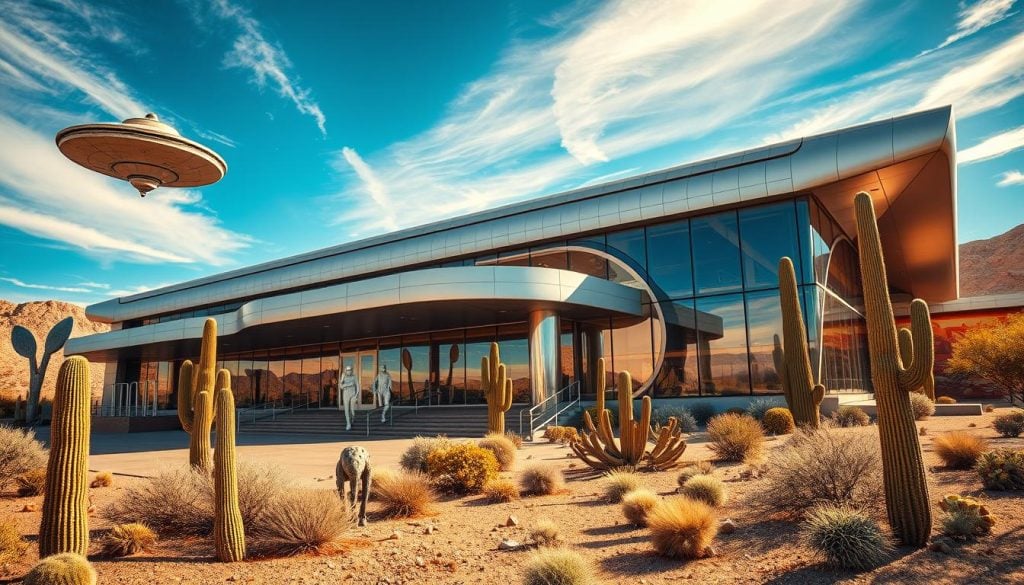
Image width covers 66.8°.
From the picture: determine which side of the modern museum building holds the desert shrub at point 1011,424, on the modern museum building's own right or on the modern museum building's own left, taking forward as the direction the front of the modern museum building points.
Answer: on the modern museum building's own left

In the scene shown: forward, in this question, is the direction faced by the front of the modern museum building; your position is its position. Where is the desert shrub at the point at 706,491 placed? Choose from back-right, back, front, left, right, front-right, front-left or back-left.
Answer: front-left

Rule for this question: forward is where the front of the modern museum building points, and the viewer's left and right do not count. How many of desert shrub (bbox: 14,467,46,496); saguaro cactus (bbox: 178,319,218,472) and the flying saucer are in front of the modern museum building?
3

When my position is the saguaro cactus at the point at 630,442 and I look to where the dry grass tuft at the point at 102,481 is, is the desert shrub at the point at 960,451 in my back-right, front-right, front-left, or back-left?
back-left

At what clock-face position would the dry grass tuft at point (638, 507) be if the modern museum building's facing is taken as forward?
The dry grass tuft is roughly at 11 o'clock from the modern museum building.

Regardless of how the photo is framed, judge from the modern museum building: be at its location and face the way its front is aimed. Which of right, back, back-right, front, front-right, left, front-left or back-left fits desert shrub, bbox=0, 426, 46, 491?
front

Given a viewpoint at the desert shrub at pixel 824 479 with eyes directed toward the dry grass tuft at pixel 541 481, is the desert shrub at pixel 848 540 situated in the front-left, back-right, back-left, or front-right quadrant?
back-left

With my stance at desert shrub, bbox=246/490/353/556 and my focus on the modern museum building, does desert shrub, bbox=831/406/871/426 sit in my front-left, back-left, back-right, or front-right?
front-right

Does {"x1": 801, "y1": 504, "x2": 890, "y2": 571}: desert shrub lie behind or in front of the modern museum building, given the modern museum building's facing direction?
in front

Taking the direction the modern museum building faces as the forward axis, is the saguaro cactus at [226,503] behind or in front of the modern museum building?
in front

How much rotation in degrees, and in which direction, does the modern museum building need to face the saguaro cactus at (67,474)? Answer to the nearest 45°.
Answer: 0° — it already faces it

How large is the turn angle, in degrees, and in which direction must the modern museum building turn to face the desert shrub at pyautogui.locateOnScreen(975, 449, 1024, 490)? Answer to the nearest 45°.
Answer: approximately 45° to its left

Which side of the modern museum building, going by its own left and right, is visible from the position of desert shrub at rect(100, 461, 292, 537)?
front

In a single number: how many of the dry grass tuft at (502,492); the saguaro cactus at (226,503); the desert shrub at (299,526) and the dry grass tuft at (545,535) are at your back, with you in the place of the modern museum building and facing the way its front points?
0

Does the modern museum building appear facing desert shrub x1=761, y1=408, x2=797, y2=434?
no

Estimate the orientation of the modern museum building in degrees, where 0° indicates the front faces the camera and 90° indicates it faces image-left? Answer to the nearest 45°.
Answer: approximately 45°

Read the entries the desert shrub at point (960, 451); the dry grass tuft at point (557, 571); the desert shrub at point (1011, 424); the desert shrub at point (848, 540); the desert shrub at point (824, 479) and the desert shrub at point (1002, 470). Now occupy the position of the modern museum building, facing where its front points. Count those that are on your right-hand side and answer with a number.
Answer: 0
